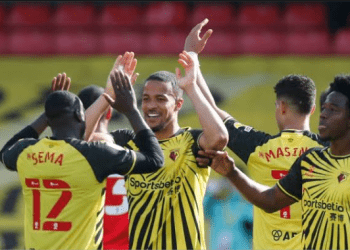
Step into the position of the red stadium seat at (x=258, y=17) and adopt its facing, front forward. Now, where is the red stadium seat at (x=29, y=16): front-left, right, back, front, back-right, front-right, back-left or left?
right

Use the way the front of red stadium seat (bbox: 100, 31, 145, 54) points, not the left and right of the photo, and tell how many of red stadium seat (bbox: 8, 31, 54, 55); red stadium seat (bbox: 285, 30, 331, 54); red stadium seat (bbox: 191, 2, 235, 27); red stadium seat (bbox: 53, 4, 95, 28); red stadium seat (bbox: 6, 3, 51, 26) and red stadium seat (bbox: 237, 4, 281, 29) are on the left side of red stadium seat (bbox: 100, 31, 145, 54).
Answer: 3

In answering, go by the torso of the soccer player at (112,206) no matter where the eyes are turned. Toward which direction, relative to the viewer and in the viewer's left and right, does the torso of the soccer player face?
facing away from the viewer

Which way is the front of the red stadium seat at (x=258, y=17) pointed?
toward the camera

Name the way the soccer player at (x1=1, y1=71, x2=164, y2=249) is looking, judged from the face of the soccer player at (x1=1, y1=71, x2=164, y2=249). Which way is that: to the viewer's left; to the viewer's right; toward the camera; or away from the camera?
away from the camera

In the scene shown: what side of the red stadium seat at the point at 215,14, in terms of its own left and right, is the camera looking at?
front

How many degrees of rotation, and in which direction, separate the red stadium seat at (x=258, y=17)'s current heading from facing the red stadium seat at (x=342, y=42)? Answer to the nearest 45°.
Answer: approximately 90° to its left

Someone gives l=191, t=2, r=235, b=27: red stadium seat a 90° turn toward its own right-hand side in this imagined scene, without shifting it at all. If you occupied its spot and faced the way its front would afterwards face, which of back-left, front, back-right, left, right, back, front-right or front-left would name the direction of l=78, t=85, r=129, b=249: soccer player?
left

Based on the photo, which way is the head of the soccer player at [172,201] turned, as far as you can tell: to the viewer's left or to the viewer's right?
to the viewer's left

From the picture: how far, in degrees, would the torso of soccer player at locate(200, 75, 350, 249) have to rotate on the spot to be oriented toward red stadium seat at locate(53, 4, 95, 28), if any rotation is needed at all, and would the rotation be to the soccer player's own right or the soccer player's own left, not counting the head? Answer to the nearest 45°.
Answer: approximately 90° to the soccer player's own right

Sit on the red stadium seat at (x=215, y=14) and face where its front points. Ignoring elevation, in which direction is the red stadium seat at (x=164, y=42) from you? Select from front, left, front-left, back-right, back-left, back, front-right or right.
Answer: right
